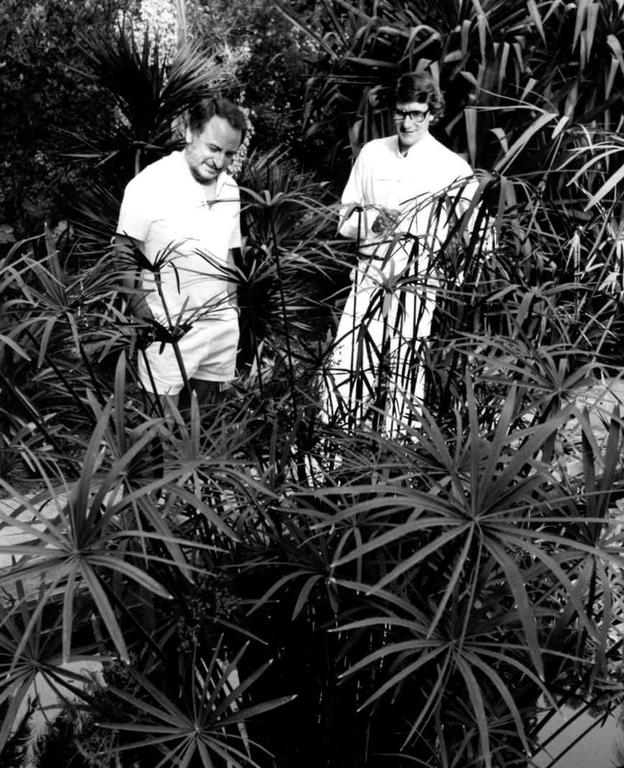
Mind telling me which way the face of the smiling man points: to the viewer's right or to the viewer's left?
to the viewer's right

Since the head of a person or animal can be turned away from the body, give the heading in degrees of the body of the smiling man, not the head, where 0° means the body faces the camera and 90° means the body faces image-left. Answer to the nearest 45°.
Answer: approximately 315°
